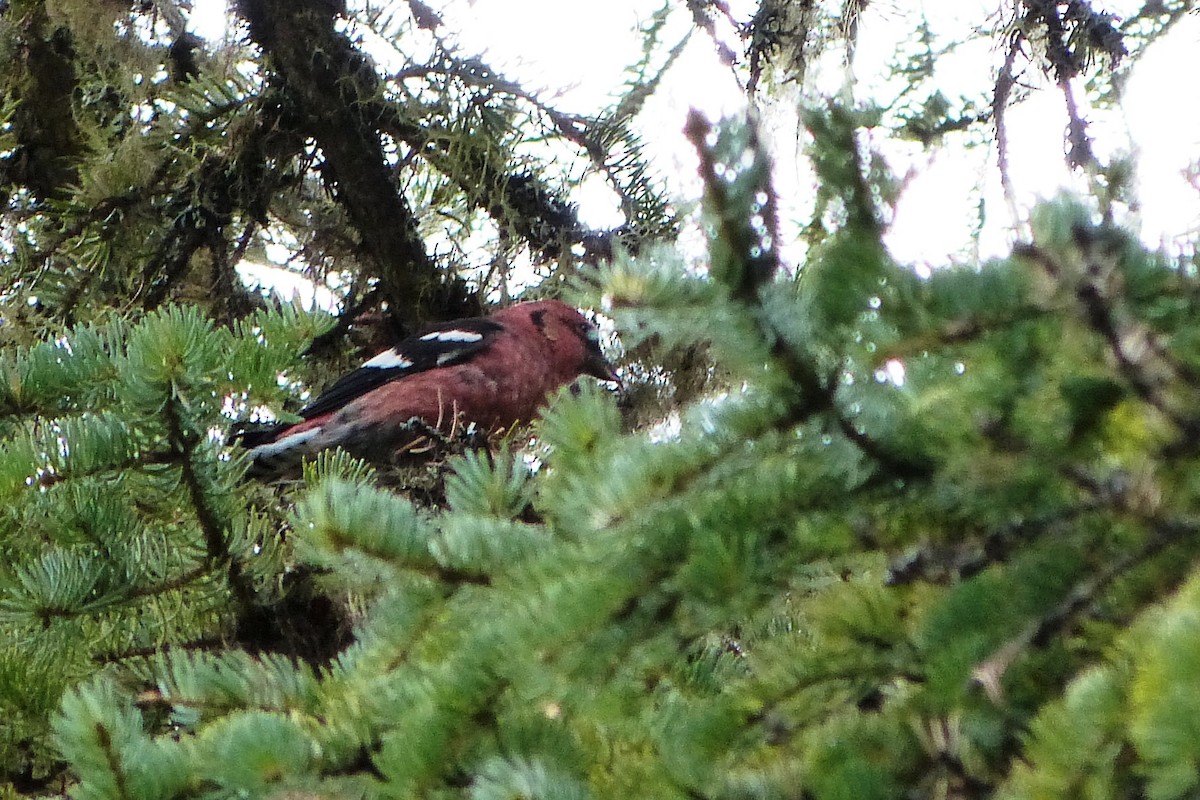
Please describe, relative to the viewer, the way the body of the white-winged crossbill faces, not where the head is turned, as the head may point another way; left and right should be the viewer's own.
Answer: facing to the right of the viewer
